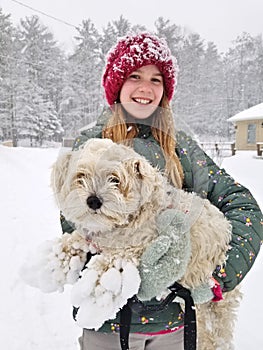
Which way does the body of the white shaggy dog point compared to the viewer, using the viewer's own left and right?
facing the viewer and to the left of the viewer

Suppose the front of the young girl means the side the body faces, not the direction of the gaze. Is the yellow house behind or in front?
behind

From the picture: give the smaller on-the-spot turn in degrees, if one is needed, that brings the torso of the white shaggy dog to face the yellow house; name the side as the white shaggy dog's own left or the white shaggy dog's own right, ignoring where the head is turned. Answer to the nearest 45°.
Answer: approximately 135° to the white shaggy dog's own right

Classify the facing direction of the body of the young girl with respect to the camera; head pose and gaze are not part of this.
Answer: toward the camera
